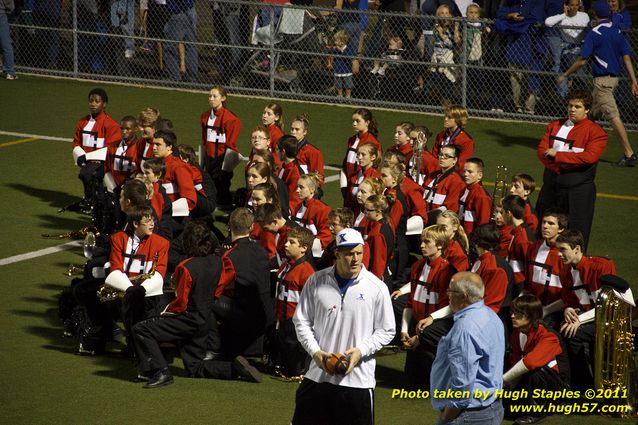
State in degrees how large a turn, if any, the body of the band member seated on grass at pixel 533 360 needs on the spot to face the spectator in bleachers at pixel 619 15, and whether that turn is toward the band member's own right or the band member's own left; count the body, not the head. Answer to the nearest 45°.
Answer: approximately 135° to the band member's own right

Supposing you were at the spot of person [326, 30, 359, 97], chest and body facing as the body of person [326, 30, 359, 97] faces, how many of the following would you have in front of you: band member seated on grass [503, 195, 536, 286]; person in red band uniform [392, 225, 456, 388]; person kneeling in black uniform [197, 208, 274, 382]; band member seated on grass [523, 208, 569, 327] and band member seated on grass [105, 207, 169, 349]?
5

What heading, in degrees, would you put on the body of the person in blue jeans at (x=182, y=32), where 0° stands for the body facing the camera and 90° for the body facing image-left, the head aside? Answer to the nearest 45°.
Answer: approximately 0°

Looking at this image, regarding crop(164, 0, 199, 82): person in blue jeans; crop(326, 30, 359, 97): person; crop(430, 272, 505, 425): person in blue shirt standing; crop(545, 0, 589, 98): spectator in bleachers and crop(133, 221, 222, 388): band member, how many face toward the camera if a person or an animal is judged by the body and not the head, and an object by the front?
3

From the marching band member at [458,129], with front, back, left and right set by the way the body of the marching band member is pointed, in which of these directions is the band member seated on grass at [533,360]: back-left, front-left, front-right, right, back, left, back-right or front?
front-left

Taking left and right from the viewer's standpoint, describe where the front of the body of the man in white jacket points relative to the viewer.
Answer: facing the viewer

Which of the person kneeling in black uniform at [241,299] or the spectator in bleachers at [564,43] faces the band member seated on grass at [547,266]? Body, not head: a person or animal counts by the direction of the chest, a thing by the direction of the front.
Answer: the spectator in bleachers

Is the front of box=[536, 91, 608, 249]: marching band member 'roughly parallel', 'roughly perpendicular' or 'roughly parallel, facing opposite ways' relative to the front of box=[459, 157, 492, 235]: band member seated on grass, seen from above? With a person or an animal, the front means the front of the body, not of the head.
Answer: roughly parallel

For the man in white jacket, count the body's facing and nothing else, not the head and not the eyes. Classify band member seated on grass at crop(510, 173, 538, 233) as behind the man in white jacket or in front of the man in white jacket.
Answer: behind

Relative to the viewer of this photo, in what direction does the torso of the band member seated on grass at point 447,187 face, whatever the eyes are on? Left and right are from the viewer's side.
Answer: facing the viewer and to the left of the viewer

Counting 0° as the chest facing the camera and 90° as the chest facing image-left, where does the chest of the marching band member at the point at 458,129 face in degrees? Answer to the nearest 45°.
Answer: approximately 45°

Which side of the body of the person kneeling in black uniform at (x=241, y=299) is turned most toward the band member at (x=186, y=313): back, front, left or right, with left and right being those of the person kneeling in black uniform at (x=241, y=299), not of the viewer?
left

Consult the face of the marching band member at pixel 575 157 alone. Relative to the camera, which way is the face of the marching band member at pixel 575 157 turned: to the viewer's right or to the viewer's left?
to the viewer's left

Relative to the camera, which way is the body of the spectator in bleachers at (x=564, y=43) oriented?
toward the camera
